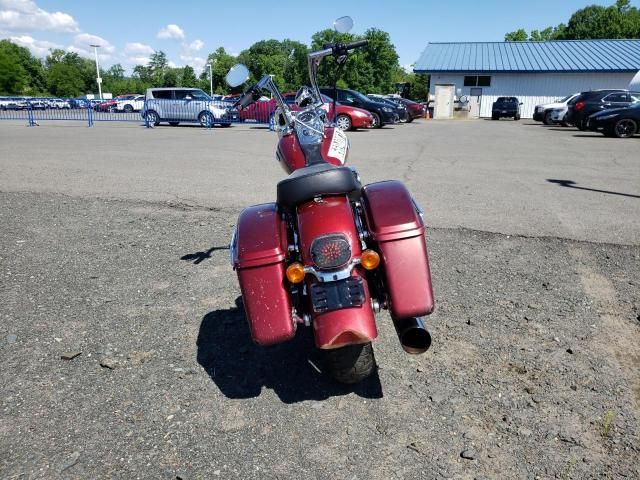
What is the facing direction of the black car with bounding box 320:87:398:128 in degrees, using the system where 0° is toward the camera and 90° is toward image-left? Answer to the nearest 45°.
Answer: approximately 315°

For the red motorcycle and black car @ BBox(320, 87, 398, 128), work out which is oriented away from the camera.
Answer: the red motorcycle

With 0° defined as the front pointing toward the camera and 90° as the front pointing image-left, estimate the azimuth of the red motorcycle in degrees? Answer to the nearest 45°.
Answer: approximately 180°

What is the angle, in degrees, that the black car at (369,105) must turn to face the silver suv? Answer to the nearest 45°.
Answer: approximately 135° to its right

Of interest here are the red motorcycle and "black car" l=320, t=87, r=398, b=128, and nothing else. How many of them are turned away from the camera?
1

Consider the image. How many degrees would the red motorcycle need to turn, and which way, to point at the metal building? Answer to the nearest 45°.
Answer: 0° — it already faces it

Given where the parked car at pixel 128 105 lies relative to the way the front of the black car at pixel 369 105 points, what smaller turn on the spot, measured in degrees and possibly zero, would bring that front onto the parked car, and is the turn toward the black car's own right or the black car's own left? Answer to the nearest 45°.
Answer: approximately 180°
